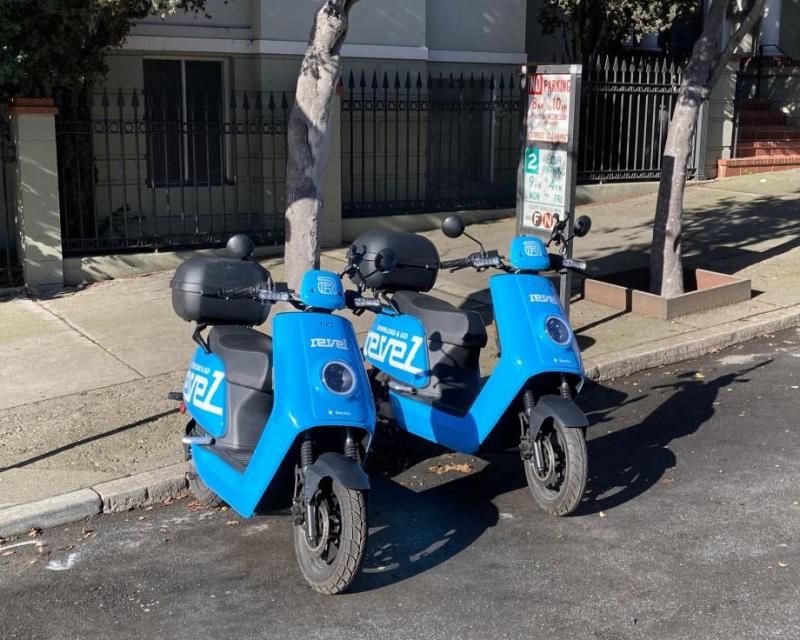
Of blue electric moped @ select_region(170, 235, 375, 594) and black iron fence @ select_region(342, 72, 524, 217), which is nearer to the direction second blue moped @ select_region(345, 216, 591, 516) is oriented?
the blue electric moped

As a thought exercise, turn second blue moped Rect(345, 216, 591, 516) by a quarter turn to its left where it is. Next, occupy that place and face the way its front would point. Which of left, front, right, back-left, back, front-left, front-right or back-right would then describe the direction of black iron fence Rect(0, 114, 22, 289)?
left

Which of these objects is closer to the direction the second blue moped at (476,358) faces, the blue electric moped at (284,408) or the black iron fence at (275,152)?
the blue electric moped

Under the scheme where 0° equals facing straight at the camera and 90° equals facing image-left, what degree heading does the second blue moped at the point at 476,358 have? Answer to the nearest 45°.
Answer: approximately 315°

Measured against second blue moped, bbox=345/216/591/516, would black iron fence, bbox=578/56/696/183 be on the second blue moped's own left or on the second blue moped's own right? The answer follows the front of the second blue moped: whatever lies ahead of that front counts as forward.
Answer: on the second blue moped's own left

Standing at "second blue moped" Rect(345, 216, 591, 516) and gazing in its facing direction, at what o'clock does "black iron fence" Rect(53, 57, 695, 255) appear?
The black iron fence is roughly at 7 o'clock from the second blue moped.

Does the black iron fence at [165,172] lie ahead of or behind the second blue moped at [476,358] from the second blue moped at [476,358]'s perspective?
behind

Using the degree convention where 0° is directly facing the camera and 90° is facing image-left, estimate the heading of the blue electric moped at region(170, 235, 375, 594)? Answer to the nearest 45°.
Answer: approximately 315°

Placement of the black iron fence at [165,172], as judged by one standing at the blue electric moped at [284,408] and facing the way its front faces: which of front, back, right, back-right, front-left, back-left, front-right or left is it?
back-left

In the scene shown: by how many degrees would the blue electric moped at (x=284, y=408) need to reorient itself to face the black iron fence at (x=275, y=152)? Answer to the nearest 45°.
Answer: approximately 135° to its left

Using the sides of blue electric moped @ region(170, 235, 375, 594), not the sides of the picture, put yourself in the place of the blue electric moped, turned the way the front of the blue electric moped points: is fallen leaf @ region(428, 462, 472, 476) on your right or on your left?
on your left
